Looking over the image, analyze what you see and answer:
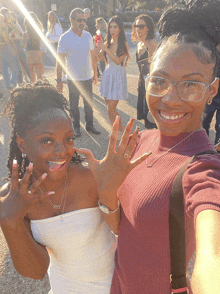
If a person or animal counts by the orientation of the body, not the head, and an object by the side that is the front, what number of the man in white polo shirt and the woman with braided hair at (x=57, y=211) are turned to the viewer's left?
0

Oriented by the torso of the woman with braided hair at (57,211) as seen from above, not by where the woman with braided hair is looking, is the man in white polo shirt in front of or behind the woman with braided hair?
behind

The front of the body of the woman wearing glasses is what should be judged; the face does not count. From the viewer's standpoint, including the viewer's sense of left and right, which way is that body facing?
facing the viewer and to the left of the viewer

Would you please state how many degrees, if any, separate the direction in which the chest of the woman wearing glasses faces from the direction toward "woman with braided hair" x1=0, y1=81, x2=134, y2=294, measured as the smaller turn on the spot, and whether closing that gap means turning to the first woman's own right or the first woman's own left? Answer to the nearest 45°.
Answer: approximately 45° to the first woman's own right

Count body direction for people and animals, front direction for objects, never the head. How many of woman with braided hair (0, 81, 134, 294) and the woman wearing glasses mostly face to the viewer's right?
0

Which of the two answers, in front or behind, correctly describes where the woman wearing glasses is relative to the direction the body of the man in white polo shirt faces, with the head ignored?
in front

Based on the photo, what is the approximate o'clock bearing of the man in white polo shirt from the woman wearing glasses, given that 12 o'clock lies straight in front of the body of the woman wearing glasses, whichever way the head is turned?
The man in white polo shirt is roughly at 4 o'clock from the woman wearing glasses.

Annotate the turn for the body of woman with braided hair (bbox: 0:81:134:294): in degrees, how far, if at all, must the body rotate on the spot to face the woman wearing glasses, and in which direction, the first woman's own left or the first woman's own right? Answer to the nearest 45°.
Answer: approximately 45° to the first woman's own left

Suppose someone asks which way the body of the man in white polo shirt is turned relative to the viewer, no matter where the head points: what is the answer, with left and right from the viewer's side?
facing the viewer and to the right of the viewer

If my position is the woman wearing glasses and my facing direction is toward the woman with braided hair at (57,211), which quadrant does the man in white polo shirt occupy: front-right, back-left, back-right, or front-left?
front-right

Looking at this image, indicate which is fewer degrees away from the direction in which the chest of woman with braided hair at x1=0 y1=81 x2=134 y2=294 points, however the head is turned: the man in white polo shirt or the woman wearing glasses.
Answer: the woman wearing glasses

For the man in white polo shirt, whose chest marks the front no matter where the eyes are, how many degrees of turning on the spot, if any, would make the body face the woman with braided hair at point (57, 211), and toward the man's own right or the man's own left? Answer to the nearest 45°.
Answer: approximately 45° to the man's own right

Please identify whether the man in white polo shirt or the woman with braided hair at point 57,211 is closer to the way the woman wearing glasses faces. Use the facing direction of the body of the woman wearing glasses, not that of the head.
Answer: the woman with braided hair

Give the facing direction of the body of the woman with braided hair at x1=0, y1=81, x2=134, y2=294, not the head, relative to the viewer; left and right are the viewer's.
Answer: facing the viewer
